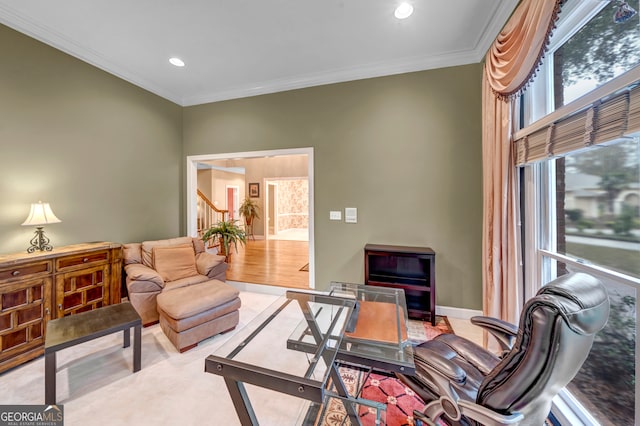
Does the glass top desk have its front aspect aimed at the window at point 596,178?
yes

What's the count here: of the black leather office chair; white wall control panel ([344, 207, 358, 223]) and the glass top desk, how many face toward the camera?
1

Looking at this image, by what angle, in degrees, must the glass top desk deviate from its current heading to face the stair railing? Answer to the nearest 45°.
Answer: approximately 135° to its left

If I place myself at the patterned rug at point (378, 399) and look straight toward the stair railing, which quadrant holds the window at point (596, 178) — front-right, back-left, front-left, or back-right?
back-right

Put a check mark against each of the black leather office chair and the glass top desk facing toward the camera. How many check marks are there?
0

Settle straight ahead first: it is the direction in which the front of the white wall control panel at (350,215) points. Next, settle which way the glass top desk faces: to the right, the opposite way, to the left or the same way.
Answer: to the left

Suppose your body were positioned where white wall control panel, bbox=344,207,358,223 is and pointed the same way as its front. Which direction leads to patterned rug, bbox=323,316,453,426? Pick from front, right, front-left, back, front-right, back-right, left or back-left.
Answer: front

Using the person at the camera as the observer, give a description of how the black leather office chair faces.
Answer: facing away from the viewer and to the left of the viewer

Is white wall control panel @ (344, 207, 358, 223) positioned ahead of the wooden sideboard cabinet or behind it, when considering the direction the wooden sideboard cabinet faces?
ahead

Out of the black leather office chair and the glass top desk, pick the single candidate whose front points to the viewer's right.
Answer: the glass top desk

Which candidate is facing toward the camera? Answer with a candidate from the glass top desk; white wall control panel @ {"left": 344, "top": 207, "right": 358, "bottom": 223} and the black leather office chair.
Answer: the white wall control panel

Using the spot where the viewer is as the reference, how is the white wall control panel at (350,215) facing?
facing the viewer

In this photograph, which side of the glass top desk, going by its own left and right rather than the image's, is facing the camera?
right

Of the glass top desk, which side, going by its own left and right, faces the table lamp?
back

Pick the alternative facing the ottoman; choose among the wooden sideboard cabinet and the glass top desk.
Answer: the wooden sideboard cabinet

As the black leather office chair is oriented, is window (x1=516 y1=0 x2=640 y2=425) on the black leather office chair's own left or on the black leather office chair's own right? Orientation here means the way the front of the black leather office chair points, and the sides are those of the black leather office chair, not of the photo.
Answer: on the black leather office chair's own right

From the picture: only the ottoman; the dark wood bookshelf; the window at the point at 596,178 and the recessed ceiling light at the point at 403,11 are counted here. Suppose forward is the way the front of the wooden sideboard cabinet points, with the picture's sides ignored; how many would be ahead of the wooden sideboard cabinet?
4
